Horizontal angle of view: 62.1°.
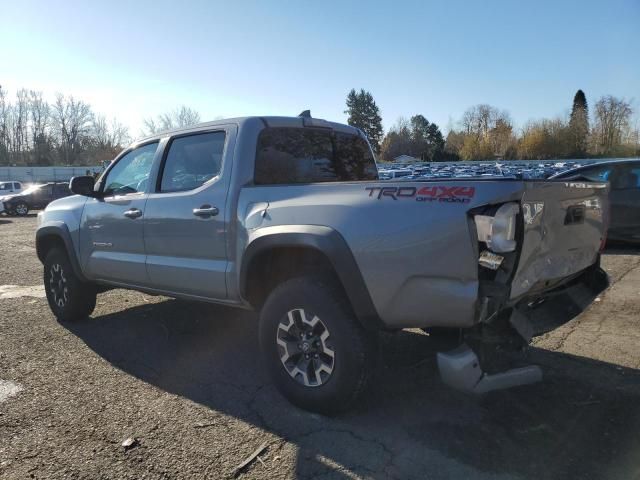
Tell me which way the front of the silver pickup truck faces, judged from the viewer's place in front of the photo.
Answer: facing away from the viewer and to the left of the viewer

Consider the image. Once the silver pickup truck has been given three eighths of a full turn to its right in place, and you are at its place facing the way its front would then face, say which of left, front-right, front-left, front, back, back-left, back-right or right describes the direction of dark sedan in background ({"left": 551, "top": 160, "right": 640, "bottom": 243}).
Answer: front-left

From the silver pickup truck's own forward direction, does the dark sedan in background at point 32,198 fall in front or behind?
in front
